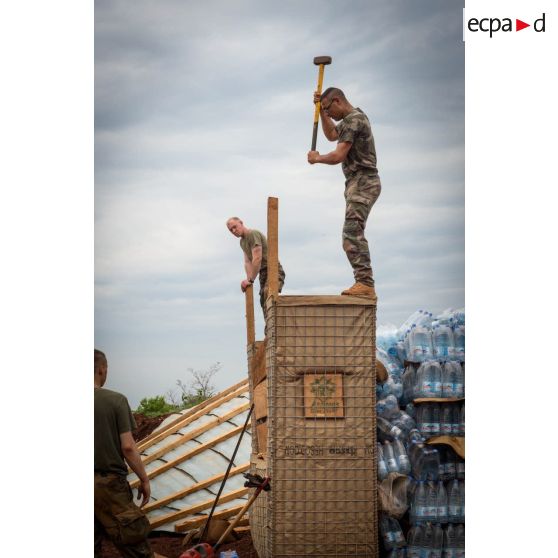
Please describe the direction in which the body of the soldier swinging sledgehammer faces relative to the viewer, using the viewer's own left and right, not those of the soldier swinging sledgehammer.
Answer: facing to the left of the viewer

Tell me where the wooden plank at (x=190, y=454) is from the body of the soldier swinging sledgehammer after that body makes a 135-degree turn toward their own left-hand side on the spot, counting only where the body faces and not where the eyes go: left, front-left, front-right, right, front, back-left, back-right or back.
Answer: back

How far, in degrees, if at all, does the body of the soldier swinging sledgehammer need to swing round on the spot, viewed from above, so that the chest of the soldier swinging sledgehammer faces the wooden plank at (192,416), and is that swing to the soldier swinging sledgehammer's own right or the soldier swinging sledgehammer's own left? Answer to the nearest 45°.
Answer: approximately 45° to the soldier swinging sledgehammer's own right

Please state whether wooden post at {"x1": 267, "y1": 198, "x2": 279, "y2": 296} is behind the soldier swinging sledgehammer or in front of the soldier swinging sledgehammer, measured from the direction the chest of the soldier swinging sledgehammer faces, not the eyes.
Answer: in front
